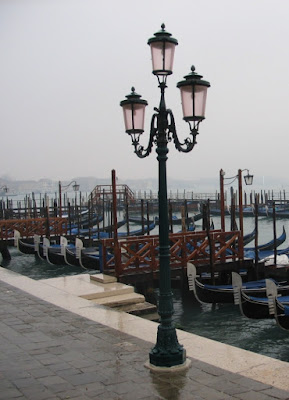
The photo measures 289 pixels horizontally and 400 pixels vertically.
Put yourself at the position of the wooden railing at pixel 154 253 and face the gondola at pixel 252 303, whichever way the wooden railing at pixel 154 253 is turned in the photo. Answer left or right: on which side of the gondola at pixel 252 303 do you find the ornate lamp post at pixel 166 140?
right

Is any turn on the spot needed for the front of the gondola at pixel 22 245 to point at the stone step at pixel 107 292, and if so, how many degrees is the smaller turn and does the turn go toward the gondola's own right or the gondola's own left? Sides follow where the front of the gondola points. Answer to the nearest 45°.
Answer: approximately 90° to the gondola's own left

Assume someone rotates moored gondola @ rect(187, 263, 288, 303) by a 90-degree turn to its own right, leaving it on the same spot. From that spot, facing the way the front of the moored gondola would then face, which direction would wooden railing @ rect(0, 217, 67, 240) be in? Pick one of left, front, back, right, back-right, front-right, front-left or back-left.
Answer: front

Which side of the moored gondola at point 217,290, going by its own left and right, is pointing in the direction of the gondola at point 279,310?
left

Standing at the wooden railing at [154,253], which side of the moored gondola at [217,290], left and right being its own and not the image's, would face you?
right

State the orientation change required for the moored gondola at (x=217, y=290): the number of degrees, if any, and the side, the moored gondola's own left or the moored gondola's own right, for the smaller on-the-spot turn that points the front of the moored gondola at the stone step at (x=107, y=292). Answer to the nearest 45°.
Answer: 0° — it already faces it

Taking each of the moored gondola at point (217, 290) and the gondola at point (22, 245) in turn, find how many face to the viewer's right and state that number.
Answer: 0

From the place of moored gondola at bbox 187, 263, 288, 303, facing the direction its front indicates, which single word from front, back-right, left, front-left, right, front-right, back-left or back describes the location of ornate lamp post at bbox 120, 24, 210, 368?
front-left

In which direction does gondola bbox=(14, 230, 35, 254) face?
to the viewer's left

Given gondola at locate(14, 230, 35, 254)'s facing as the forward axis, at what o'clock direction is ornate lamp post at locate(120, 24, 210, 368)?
The ornate lamp post is roughly at 9 o'clock from the gondola.

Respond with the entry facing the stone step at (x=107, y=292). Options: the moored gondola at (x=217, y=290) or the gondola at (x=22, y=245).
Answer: the moored gondola

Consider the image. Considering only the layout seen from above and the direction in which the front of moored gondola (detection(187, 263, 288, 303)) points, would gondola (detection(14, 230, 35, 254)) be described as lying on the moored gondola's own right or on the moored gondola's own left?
on the moored gondola's own right

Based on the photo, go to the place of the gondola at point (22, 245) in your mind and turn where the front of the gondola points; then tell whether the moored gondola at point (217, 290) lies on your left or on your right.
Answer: on your left
